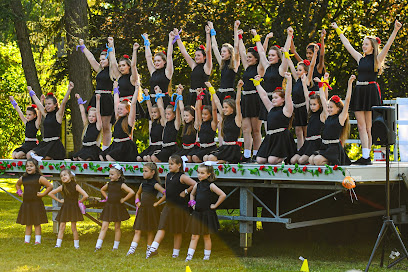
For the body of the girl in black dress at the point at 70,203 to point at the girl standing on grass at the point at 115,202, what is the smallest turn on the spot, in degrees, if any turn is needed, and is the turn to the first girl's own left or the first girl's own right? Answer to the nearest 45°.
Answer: approximately 45° to the first girl's own left

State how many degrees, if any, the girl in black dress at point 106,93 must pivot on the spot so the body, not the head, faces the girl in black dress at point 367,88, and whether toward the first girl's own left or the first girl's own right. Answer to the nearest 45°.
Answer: approximately 90° to the first girl's own left

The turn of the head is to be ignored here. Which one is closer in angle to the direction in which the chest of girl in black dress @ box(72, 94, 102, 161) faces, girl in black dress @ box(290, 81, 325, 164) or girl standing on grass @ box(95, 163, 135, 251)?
the girl standing on grass

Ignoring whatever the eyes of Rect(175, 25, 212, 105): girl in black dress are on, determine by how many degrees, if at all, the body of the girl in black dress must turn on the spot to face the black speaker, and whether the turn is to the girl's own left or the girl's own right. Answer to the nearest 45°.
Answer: approximately 90° to the girl's own left

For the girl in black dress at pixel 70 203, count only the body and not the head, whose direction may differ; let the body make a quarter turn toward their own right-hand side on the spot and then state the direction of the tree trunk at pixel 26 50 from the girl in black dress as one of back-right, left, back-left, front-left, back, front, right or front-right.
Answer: right

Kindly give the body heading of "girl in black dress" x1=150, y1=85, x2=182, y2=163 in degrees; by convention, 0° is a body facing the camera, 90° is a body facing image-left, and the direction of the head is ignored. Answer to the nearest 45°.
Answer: approximately 45°

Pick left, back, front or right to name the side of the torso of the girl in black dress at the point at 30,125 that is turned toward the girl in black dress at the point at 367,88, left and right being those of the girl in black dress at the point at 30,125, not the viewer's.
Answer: left

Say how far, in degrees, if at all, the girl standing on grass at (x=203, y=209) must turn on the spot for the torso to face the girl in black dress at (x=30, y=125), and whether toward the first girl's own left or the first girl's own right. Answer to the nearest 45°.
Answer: approximately 90° to the first girl's own right

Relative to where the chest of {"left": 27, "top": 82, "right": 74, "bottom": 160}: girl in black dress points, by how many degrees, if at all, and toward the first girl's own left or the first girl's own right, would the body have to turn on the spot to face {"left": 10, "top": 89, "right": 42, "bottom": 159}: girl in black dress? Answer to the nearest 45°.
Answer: approximately 90° to the first girl's own right
